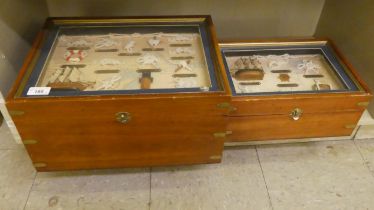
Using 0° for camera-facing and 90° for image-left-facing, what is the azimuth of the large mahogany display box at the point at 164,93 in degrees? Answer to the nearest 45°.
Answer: approximately 0°
